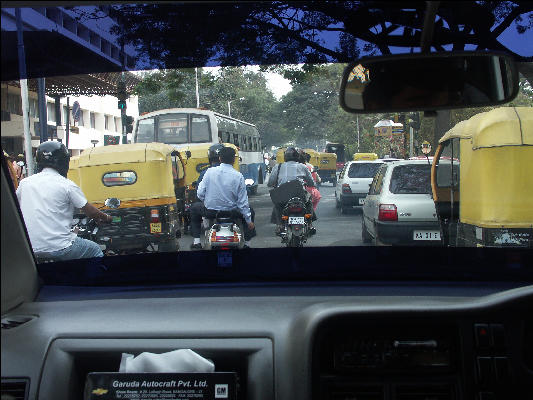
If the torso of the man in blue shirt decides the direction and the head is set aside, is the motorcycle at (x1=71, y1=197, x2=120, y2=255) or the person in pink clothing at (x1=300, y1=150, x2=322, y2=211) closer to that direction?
the person in pink clothing

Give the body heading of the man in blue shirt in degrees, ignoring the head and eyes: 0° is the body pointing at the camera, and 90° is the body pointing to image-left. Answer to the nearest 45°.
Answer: approximately 180°

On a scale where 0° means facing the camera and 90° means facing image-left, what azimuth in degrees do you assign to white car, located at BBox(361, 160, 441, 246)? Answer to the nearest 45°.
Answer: approximately 180°

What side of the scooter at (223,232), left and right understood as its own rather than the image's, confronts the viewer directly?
back

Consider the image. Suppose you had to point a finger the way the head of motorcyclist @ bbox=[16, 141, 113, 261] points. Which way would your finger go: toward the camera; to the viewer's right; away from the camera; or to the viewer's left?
away from the camera

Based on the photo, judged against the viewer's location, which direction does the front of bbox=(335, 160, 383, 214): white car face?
facing away from the viewer

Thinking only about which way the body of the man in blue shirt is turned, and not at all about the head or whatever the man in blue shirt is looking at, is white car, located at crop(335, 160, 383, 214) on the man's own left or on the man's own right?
on the man's own right

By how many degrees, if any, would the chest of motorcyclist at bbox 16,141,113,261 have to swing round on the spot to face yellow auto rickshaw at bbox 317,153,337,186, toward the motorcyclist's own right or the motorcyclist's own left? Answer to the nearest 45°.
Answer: approximately 45° to the motorcyclist's own right

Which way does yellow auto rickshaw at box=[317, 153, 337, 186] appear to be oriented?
away from the camera
